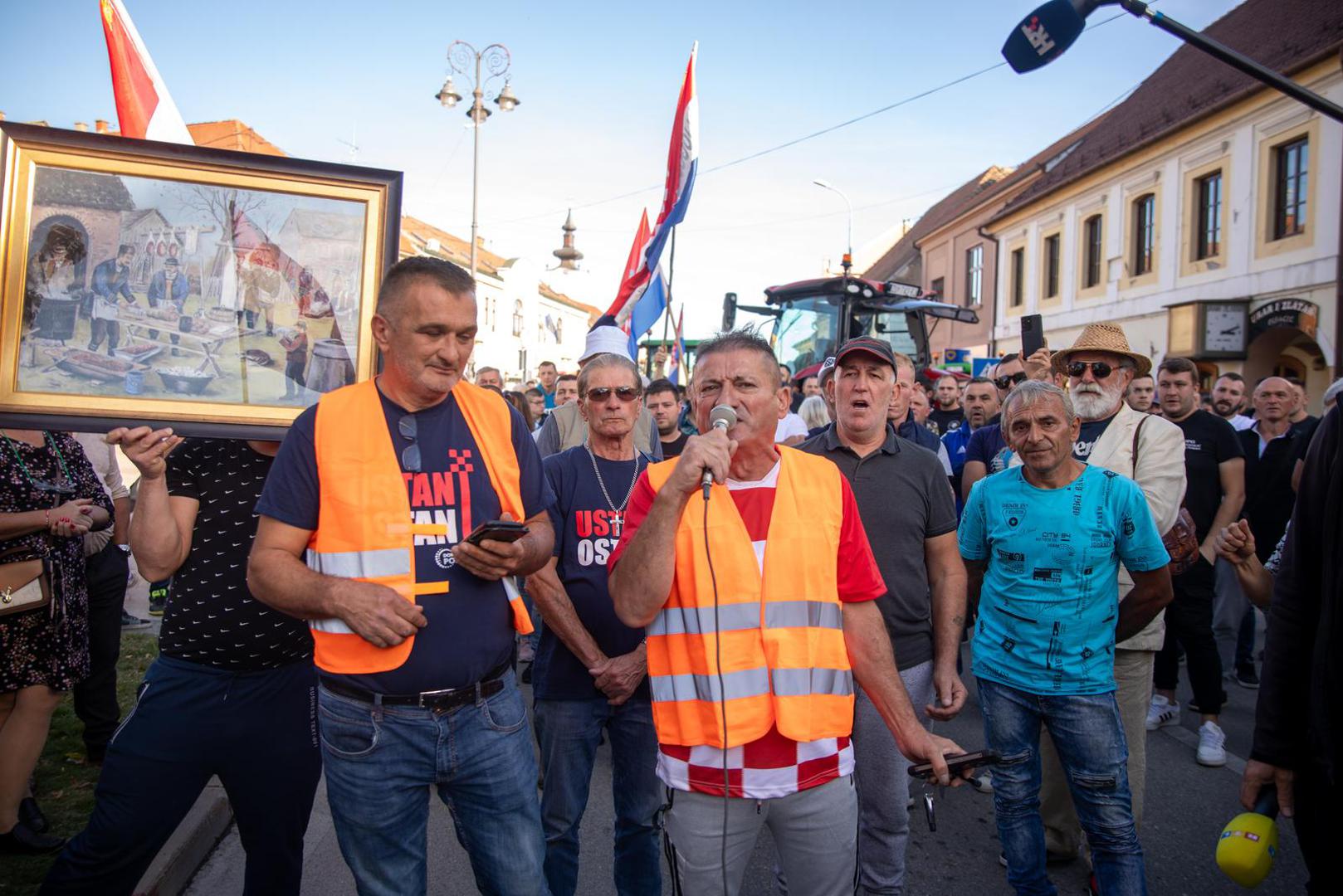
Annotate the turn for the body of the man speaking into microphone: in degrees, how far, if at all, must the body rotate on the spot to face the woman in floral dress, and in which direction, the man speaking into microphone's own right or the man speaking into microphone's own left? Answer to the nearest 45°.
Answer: approximately 90° to the man speaking into microphone's own right

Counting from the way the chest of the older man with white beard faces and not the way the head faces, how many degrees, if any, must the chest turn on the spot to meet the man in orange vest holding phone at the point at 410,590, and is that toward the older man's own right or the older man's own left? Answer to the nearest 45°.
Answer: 0° — they already face them

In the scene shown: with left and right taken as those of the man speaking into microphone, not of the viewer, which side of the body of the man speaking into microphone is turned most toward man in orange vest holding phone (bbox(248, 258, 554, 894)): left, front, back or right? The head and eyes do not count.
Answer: right

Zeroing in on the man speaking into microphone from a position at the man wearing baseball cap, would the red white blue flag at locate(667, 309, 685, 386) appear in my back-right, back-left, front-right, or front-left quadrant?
back-right
